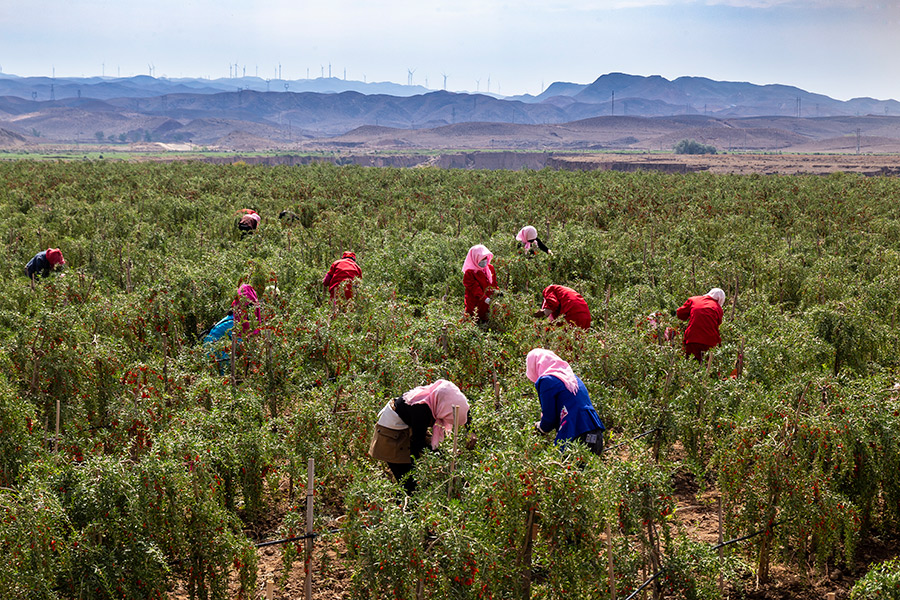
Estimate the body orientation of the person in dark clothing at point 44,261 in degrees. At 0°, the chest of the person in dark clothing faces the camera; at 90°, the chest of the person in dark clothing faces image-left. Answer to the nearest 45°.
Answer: approximately 270°

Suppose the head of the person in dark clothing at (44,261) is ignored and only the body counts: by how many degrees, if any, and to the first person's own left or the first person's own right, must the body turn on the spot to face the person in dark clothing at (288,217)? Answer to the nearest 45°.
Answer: approximately 45° to the first person's own left

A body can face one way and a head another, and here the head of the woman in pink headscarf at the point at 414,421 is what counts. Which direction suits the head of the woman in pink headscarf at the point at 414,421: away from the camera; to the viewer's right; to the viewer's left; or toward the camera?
to the viewer's right

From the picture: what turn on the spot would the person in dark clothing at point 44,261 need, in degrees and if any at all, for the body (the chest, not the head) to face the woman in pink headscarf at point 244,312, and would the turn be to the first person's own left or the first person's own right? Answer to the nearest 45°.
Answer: approximately 90° to the first person's own right

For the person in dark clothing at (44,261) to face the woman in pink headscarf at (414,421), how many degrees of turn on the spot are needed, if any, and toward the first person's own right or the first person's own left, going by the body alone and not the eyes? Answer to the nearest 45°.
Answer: approximately 90° to the first person's own right

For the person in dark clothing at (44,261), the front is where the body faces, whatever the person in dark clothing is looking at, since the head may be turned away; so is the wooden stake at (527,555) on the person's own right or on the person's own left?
on the person's own right

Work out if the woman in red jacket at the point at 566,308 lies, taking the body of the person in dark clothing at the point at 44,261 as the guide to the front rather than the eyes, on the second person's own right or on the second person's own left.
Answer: on the second person's own right

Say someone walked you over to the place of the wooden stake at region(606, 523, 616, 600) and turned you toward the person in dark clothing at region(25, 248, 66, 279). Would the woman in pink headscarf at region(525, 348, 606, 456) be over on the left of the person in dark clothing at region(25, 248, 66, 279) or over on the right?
right

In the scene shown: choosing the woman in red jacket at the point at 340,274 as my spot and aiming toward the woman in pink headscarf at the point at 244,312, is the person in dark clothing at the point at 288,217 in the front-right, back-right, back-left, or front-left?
back-right
